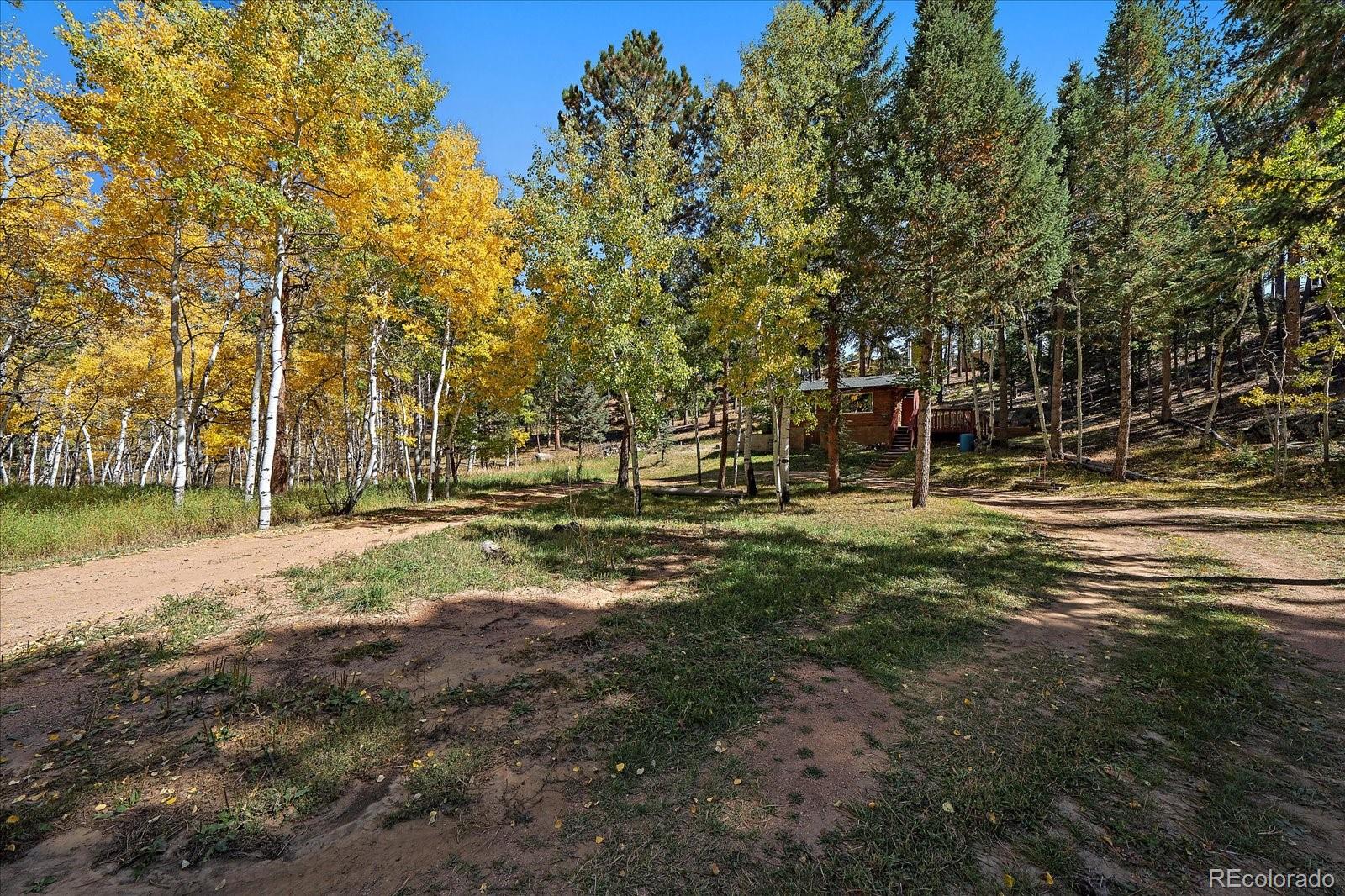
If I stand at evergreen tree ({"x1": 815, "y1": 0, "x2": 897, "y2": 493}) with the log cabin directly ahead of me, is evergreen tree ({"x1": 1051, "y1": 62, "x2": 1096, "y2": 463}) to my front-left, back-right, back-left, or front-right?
front-right

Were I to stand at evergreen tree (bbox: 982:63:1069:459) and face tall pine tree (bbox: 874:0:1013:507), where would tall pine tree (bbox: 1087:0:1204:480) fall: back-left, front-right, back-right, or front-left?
front-left

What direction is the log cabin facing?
toward the camera

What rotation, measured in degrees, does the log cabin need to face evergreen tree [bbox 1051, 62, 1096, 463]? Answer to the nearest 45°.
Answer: approximately 45° to its left

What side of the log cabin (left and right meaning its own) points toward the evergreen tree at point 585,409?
right

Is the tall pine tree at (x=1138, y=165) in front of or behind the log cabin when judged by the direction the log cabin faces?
in front

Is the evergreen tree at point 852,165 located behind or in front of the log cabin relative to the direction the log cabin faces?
in front

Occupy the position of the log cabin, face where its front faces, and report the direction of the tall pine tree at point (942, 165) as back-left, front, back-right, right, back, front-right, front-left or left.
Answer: front
